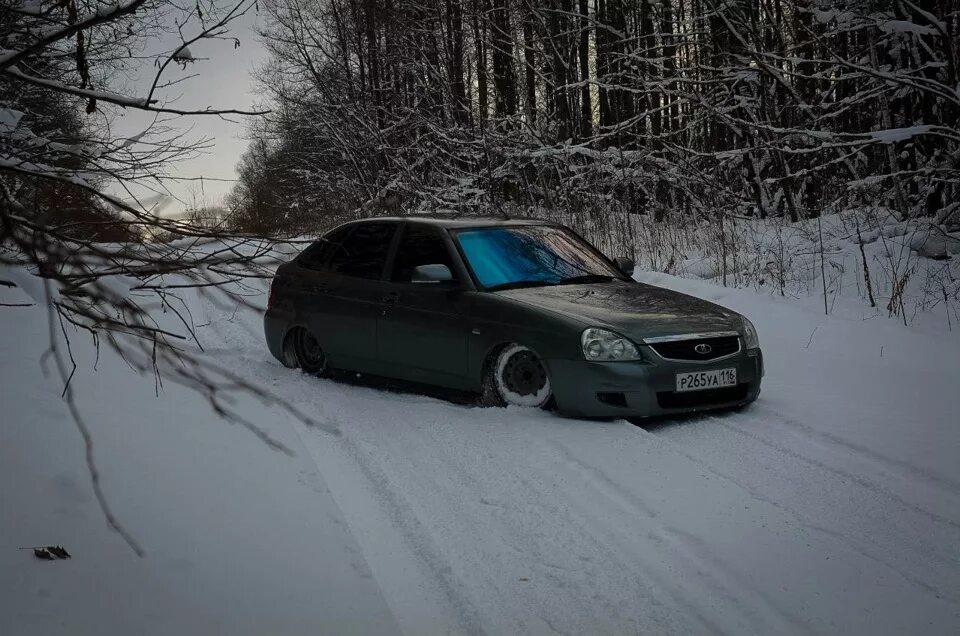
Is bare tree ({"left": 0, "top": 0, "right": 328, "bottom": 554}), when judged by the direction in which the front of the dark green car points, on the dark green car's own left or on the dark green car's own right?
on the dark green car's own right
